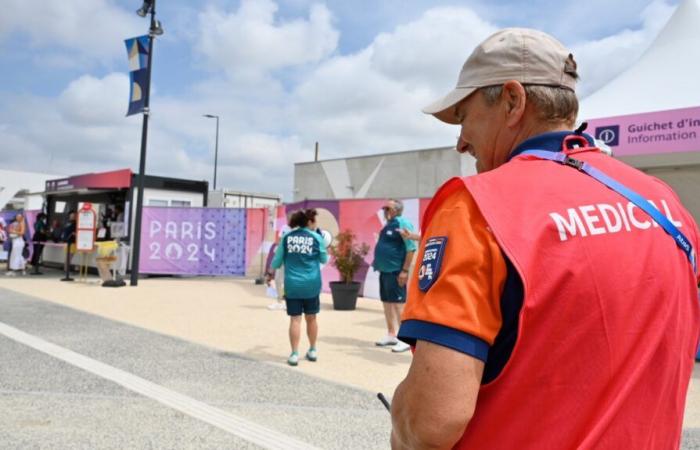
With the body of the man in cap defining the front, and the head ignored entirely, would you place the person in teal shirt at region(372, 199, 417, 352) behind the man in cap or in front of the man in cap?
in front

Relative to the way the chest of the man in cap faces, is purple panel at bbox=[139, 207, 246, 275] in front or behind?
in front

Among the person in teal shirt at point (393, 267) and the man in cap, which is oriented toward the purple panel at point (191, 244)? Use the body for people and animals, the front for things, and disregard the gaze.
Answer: the man in cap

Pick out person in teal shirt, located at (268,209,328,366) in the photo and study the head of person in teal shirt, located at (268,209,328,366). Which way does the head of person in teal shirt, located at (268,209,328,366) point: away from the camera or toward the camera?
away from the camera

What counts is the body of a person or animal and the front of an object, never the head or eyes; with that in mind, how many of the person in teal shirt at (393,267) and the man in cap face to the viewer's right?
0

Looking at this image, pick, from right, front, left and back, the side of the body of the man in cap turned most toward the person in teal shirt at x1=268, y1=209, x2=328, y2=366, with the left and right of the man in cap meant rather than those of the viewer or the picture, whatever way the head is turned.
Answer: front

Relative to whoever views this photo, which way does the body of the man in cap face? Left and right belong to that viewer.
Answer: facing away from the viewer and to the left of the viewer

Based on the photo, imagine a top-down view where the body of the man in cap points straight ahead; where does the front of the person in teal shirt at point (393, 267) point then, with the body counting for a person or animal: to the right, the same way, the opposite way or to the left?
to the left

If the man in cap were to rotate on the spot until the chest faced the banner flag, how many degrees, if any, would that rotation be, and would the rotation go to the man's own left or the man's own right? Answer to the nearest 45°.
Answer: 0° — they already face it

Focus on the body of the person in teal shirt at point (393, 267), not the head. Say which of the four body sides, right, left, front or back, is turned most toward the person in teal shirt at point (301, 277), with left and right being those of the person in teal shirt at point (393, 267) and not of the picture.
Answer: front

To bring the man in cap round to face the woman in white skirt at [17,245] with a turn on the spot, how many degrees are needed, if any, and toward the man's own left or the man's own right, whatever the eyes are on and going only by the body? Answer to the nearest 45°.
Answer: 0° — they already face them
